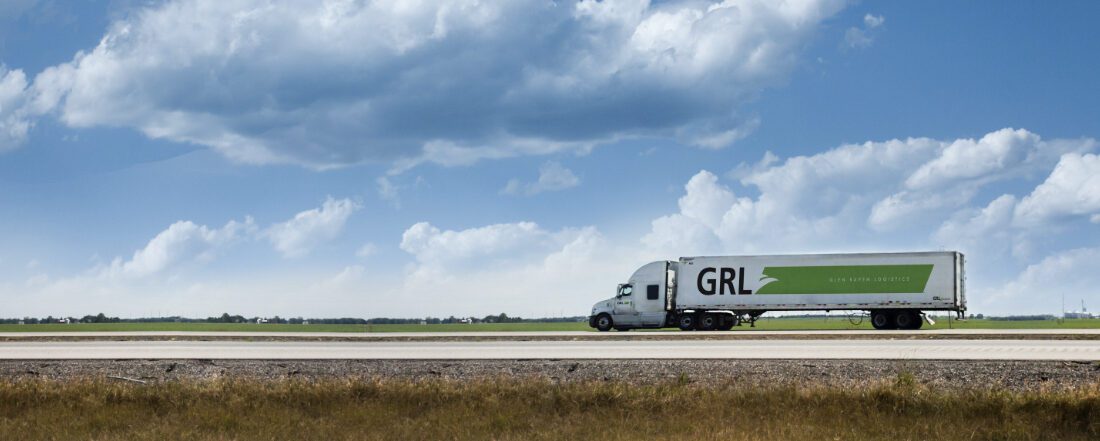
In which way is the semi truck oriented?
to the viewer's left
